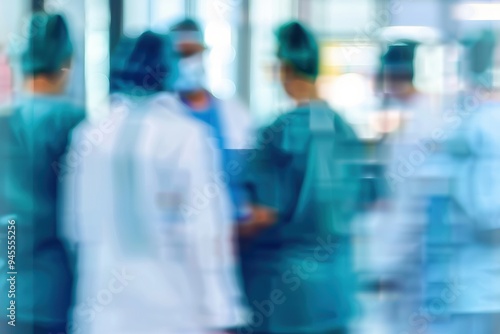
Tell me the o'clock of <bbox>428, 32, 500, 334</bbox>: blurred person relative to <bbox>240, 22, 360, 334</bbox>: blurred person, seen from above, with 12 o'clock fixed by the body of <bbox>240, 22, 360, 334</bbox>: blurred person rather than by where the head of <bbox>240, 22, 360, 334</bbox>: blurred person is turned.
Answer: <bbox>428, 32, 500, 334</bbox>: blurred person is roughly at 4 o'clock from <bbox>240, 22, 360, 334</bbox>: blurred person.

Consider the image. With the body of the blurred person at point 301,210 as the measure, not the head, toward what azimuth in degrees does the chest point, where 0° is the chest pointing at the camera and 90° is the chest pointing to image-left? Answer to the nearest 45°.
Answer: approximately 135°

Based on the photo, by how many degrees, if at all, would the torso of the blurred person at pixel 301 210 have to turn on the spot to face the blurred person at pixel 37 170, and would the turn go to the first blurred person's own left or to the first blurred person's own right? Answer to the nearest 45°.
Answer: approximately 45° to the first blurred person's own left

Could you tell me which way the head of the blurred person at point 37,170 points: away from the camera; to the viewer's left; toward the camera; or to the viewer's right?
away from the camera

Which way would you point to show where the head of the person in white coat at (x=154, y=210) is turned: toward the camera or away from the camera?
away from the camera
